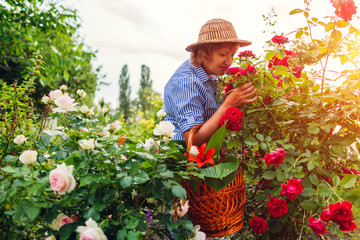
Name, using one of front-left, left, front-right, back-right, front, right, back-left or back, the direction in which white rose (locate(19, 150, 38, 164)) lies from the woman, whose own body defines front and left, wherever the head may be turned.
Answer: back-right

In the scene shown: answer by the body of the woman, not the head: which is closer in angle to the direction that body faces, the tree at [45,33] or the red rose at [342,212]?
the red rose

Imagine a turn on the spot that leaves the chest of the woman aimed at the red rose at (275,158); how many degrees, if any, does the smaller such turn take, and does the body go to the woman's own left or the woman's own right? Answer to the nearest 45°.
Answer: approximately 45° to the woman's own right

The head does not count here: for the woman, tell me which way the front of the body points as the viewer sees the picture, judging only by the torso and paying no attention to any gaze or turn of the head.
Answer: to the viewer's right

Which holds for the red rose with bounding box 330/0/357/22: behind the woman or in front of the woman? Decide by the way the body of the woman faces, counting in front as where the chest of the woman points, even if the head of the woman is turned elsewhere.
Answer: in front
